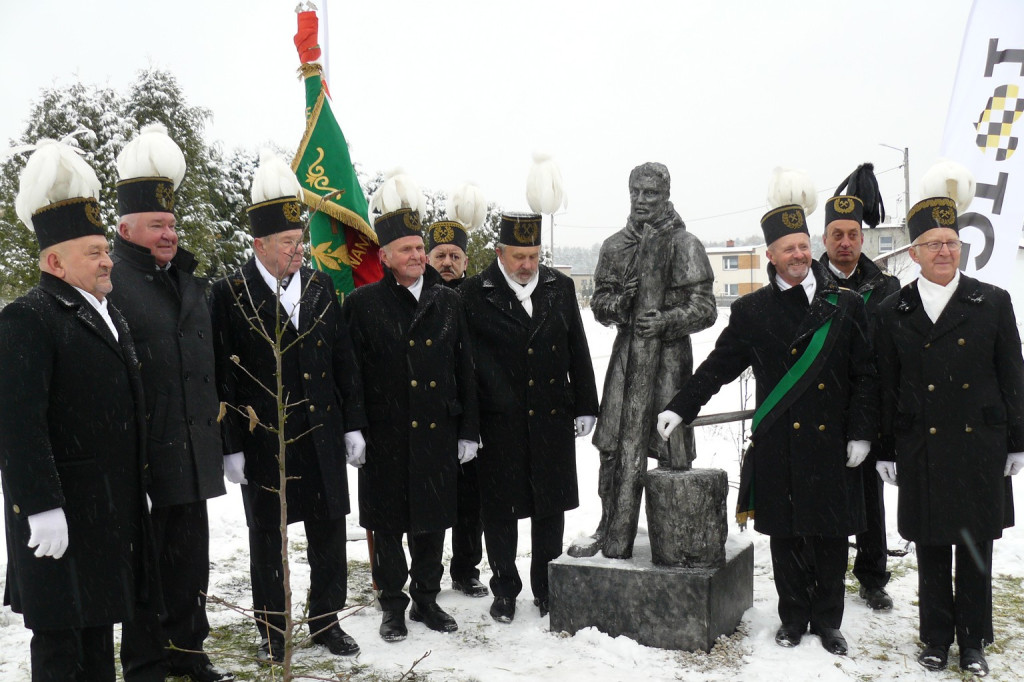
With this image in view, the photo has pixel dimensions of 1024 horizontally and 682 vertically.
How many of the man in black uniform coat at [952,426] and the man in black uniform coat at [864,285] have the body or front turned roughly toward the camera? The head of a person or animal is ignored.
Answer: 2

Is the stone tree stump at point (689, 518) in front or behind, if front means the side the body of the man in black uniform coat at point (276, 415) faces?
in front

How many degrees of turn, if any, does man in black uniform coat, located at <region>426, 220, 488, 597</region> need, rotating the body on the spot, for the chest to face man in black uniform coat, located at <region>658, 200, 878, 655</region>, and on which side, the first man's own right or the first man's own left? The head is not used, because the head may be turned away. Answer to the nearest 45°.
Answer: approximately 45° to the first man's own left

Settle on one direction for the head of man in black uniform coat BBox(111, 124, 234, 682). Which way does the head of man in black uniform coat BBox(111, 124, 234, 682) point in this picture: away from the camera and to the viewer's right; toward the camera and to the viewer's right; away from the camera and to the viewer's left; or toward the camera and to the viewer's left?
toward the camera and to the viewer's right

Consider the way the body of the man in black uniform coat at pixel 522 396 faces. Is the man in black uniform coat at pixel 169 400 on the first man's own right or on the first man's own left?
on the first man's own right

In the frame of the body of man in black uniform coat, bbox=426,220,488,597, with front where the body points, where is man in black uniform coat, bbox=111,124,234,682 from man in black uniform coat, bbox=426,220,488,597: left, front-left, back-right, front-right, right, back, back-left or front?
front-right

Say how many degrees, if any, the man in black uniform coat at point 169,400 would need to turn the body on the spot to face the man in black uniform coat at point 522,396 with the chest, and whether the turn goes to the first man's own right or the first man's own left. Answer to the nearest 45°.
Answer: approximately 45° to the first man's own left

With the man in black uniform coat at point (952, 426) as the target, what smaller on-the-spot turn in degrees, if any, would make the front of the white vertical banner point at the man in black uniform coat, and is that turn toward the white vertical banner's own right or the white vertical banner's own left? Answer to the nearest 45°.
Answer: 0° — it already faces them

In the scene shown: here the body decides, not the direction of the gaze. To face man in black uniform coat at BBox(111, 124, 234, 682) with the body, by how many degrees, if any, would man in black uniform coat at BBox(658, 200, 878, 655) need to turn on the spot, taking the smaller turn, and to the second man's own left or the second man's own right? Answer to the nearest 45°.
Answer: approximately 45° to the second man's own right

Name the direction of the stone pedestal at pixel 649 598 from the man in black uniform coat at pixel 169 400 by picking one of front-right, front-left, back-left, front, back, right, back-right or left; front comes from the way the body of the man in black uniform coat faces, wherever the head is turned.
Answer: front-left

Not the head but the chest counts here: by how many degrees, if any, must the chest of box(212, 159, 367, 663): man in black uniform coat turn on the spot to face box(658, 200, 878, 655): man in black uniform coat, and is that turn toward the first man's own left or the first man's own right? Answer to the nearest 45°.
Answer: approximately 45° to the first man's own left

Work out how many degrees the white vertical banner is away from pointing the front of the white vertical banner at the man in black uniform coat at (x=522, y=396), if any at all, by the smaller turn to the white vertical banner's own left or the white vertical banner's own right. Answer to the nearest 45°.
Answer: approximately 45° to the white vertical banner's own right

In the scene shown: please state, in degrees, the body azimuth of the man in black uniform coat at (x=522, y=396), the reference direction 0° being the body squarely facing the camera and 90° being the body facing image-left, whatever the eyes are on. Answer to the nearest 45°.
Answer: approximately 0°
